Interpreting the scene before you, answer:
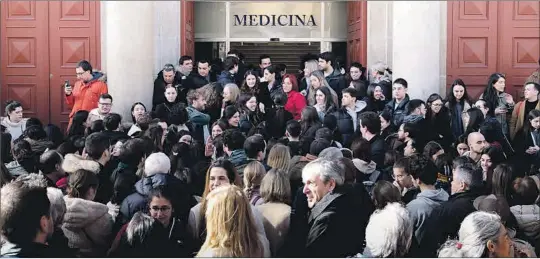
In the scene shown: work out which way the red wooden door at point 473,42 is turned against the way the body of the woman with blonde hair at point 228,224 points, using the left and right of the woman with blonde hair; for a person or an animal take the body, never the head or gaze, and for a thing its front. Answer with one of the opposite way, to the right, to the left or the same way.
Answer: the opposite way

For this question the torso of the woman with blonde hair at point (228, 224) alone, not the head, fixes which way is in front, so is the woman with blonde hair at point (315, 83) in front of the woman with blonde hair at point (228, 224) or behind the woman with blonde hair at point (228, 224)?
in front

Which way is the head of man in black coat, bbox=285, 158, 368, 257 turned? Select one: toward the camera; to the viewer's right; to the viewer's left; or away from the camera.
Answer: to the viewer's left

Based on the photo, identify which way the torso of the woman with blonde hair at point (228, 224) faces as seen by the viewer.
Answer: away from the camera

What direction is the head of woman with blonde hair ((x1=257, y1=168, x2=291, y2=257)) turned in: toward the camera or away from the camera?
away from the camera

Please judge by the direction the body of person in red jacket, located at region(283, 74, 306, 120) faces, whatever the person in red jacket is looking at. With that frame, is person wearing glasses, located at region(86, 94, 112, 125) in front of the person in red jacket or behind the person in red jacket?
in front

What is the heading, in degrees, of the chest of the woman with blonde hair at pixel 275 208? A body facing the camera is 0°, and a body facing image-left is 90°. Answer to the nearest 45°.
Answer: approximately 180°
